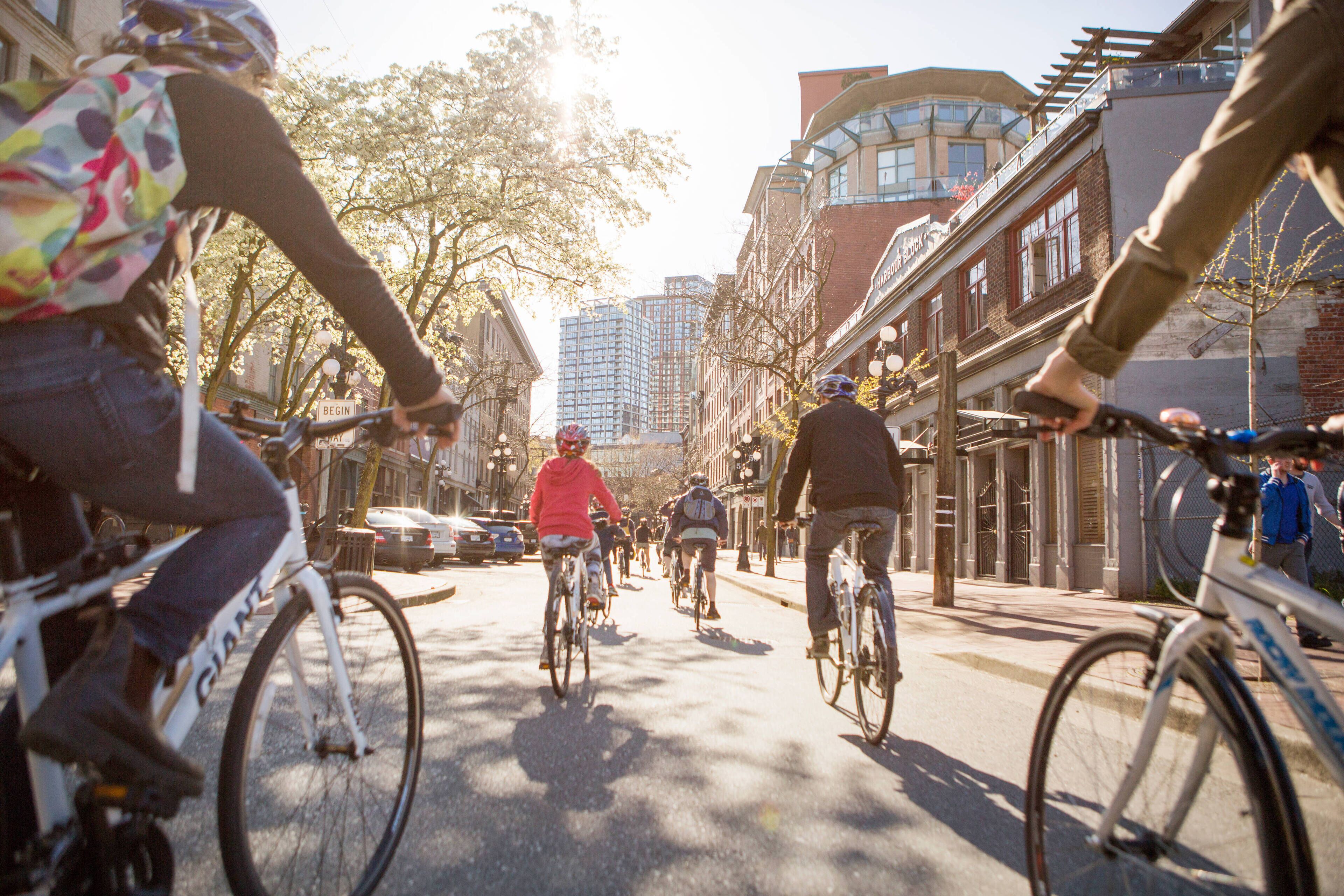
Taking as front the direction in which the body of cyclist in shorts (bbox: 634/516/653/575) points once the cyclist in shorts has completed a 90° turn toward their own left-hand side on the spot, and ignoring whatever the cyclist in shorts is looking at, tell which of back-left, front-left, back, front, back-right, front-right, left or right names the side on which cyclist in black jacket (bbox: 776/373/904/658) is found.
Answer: left

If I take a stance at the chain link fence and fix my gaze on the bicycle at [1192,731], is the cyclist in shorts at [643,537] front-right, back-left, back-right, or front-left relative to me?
back-right

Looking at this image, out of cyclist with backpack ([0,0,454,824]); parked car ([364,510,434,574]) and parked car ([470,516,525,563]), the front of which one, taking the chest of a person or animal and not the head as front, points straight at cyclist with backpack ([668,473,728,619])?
cyclist with backpack ([0,0,454,824])

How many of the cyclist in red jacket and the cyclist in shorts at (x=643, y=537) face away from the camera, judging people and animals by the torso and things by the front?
2

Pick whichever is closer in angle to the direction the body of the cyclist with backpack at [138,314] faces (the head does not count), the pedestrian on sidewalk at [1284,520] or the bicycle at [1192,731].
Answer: the pedestrian on sidewalk

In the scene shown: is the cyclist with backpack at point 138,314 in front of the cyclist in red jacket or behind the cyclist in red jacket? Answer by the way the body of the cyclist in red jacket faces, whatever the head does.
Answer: behind

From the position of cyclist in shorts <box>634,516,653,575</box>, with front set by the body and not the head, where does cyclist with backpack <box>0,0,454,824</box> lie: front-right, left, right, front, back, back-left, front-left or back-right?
back

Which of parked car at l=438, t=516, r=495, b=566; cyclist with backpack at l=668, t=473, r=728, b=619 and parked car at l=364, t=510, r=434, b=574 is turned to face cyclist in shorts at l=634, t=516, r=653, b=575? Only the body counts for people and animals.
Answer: the cyclist with backpack

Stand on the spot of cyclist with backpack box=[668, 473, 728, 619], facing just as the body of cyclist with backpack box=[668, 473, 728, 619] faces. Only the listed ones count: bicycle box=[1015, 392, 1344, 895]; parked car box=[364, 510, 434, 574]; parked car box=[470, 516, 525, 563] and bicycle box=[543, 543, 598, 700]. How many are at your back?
2

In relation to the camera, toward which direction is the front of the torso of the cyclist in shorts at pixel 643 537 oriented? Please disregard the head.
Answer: away from the camera
